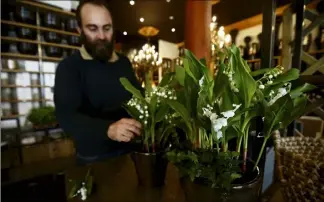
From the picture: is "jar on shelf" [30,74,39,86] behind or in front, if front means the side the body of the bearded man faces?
behind

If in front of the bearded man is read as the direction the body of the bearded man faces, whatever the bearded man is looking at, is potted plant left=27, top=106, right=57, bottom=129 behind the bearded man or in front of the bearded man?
behind

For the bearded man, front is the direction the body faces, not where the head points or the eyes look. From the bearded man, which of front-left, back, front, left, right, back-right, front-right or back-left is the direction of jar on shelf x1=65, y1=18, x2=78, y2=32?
back-left

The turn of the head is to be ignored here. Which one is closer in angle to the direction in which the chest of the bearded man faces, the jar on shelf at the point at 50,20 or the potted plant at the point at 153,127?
the potted plant

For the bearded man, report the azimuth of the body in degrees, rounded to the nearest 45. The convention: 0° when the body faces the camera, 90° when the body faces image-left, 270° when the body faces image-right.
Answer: approximately 315°
